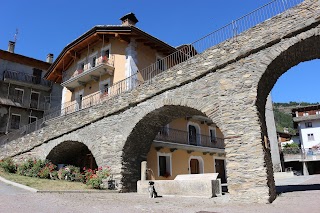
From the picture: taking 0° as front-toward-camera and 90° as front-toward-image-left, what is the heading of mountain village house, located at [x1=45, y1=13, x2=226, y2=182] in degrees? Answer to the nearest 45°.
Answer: approximately 45°

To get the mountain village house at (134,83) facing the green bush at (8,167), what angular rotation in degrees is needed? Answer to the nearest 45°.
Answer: approximately 45° to its right

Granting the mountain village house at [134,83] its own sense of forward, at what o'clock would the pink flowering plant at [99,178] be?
The pink flowering plant is roughly at 11 o'clock from the mountain village house.
